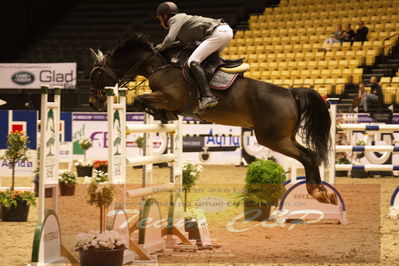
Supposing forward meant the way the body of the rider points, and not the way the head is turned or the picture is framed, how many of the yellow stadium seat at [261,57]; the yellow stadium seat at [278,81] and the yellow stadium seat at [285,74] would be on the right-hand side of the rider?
3

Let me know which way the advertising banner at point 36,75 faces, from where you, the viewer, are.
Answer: facing the viewer

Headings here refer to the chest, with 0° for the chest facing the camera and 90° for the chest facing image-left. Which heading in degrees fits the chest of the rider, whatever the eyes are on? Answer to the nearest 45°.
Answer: approximately 90°

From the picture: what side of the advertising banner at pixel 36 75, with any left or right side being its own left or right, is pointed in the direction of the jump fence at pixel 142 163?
front

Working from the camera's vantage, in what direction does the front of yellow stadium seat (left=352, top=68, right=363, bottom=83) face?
facing the viewer and to the left of the viewer

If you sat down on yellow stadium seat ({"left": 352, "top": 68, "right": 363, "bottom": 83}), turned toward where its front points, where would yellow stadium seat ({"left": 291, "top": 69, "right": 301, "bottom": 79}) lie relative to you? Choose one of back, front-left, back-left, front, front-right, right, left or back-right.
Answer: front-right

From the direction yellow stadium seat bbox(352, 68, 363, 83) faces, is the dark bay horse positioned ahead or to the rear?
ahead

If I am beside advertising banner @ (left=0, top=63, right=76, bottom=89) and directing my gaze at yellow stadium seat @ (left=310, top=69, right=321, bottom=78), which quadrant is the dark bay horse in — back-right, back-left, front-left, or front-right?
front-right

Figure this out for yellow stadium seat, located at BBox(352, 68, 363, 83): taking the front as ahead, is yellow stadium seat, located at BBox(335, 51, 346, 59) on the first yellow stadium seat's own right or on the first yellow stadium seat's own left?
on the first yellow stadium seat's own right

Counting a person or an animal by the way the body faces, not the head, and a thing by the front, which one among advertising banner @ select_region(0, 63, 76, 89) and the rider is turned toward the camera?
the advertising banner

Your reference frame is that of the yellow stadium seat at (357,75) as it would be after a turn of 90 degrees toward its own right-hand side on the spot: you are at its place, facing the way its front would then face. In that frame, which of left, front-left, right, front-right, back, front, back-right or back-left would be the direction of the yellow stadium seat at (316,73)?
front-left

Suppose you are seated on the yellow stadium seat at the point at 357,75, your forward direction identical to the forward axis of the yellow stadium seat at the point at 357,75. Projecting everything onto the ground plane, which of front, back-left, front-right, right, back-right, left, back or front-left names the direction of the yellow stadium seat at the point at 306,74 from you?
front-right

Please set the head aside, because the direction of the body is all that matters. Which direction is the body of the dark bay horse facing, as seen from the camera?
to the viewer's left
